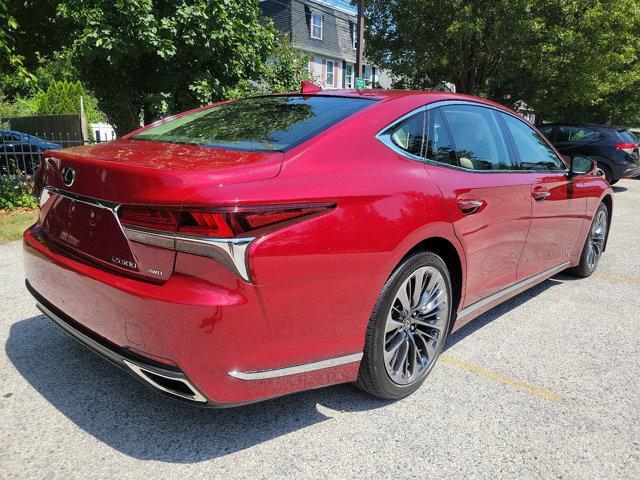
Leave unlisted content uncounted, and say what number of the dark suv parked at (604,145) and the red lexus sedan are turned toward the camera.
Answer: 0

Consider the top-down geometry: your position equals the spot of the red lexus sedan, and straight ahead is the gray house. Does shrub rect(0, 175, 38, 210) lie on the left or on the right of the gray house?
left

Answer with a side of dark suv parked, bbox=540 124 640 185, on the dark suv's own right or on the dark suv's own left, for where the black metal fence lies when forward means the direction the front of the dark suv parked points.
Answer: on the dark suv's own left

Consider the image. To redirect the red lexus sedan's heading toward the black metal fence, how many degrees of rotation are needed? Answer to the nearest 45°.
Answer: approximately 90° to its left

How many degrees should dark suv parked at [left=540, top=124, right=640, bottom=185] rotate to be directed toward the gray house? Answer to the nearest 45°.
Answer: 0° — it already faces it

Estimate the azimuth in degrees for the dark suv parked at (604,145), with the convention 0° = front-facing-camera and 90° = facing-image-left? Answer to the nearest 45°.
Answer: approximately 135°

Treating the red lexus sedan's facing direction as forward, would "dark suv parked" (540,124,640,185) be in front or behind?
in front

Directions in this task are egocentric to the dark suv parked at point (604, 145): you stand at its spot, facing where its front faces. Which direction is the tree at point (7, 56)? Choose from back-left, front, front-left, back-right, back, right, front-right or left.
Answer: left

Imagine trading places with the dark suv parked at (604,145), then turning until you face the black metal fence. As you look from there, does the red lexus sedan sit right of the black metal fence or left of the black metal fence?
left

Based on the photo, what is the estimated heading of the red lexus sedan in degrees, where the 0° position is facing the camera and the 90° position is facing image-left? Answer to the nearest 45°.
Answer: approximately 225°
